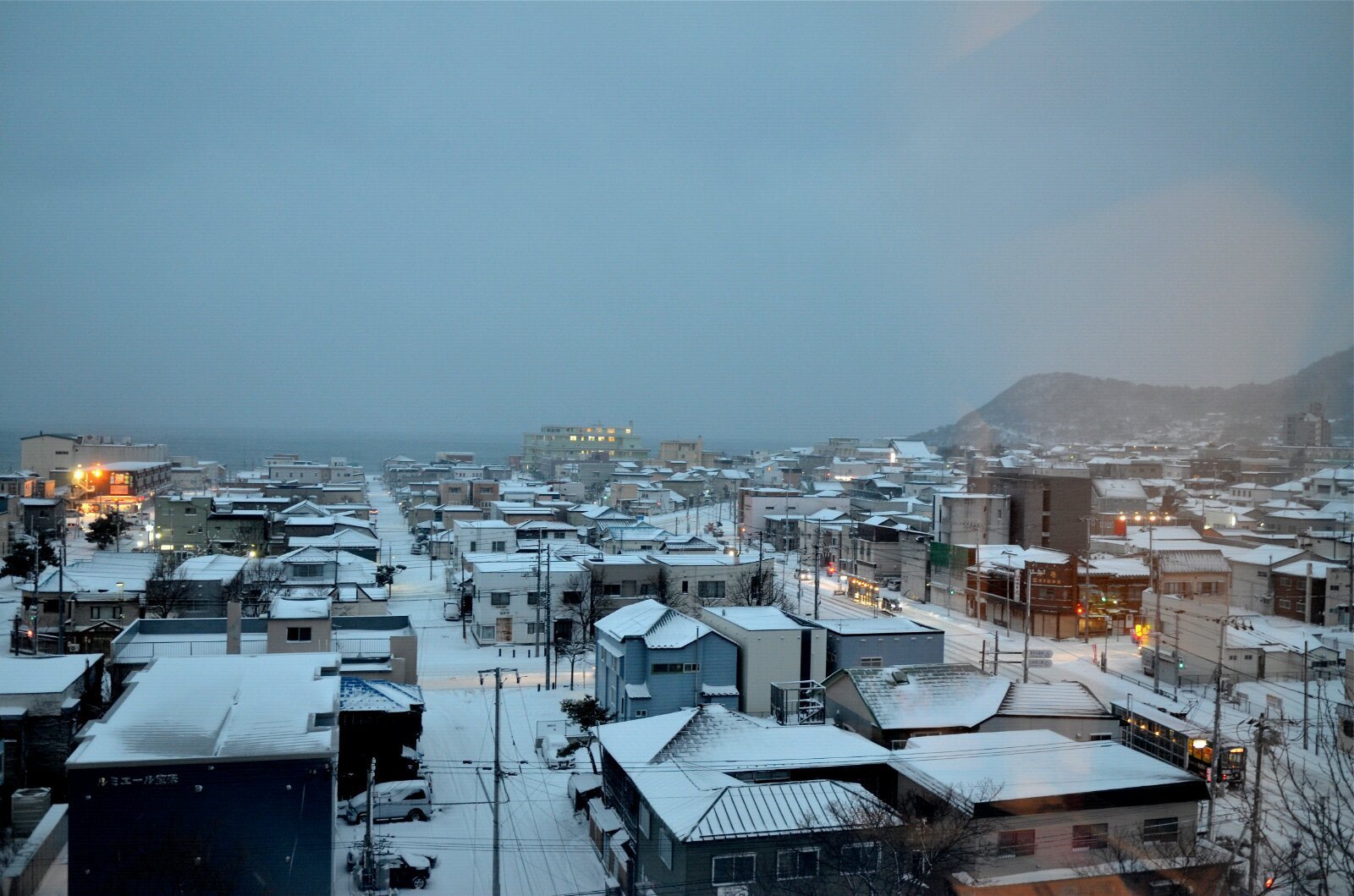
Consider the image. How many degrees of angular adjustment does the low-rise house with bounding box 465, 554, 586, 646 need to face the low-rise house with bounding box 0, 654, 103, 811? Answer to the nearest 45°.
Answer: approximately 45° to its right

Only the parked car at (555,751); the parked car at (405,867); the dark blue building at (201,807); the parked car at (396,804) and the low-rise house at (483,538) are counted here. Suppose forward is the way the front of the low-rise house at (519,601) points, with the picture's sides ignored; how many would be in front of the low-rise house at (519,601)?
4

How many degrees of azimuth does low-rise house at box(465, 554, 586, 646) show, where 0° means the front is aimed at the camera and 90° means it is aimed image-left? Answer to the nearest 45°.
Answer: approximately 0°

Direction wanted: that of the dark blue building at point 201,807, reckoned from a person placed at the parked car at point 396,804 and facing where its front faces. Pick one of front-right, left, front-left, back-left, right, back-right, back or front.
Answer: front-left

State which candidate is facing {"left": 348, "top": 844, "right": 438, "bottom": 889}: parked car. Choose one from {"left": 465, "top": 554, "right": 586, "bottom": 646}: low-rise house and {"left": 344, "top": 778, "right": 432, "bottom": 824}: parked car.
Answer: the low-rise house

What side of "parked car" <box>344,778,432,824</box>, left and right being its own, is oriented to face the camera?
left

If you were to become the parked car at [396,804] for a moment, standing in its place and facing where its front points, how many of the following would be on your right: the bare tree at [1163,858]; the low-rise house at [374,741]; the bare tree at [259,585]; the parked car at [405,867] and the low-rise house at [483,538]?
3

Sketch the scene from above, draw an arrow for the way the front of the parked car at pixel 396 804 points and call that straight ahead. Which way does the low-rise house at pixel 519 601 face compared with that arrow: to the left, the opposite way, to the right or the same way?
to the left

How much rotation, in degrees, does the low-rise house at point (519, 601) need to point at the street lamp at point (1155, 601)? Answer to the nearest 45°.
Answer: approximately 90° to its left

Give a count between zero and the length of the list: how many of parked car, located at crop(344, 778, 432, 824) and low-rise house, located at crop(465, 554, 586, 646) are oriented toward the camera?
1

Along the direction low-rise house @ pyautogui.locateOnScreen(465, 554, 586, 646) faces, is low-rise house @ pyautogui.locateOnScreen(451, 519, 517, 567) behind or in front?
behind
